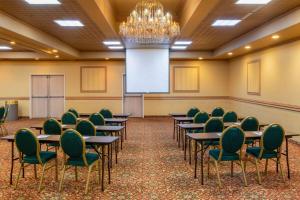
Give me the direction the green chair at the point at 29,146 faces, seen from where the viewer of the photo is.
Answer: facing away from the viewer and to the right of the viewer

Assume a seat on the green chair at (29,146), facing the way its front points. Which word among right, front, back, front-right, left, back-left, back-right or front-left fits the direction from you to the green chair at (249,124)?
front-right

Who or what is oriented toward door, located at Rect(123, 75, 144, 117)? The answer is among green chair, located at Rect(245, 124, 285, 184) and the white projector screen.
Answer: the green chair

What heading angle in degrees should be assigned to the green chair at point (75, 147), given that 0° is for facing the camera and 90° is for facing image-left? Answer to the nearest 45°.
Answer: approximately 225°

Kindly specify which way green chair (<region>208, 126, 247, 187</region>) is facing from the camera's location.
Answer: facing away from the viewer and to the left of the viewer

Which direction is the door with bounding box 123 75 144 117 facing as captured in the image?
toward the camera

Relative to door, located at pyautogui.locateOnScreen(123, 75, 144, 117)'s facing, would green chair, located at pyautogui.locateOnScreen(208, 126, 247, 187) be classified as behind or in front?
in front

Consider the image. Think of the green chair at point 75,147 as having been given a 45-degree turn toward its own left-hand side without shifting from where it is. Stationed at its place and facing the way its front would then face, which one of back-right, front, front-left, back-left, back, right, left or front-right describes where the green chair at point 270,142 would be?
right

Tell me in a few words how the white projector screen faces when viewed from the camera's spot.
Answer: facing the viewer

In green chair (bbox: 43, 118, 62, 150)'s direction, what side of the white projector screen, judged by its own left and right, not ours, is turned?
front

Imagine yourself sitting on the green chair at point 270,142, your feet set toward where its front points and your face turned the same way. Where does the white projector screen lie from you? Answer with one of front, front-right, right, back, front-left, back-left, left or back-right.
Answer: front

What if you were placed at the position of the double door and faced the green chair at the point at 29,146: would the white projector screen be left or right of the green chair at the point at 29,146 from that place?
left

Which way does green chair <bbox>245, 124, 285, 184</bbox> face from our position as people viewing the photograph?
facing away from the viewer and to the left of the viewer

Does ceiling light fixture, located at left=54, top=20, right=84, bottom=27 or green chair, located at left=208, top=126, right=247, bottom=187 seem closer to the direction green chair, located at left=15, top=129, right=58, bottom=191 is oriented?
the ceiling light fixture

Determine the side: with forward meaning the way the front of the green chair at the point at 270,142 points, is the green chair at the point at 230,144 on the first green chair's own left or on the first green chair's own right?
on the first green chair's own left

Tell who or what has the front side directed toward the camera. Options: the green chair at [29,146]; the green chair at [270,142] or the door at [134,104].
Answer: the door

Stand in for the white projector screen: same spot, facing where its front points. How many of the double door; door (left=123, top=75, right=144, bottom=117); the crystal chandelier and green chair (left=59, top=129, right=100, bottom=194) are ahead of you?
2

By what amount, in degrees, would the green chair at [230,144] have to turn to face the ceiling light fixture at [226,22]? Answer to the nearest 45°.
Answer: approximately 45° to its right

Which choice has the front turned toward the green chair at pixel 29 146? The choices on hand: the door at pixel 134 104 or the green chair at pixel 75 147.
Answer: the door

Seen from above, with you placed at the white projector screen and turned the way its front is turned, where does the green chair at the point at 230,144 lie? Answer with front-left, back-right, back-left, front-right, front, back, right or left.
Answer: front
